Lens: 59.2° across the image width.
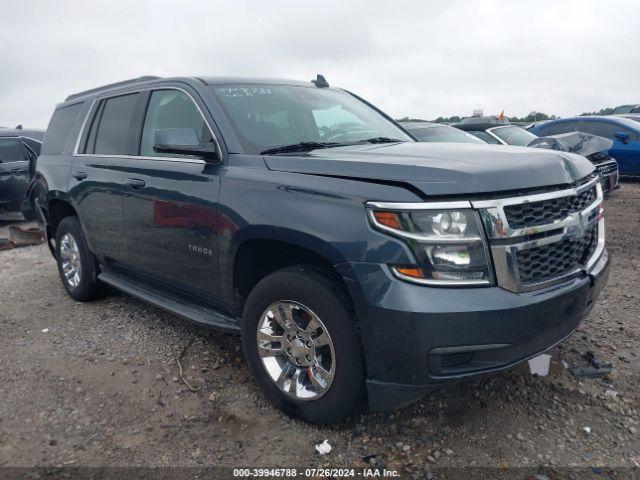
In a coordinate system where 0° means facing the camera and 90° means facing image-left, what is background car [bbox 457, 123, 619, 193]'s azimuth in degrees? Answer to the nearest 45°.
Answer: approximately 315°

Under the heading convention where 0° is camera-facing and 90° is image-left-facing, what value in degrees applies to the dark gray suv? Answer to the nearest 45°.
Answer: approximately 315°

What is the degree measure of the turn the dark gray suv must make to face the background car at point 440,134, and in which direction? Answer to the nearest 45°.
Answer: approximately 135° to its left

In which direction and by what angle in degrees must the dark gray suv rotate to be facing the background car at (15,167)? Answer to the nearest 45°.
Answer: approximately 180°

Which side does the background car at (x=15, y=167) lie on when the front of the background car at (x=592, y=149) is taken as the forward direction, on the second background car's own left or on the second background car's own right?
on the second background car's own right

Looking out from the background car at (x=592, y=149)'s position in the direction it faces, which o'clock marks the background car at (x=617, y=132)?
the background car at (x=617, y=132) is roughly at 8 o'clock from the background car at (x=592, y=149).
